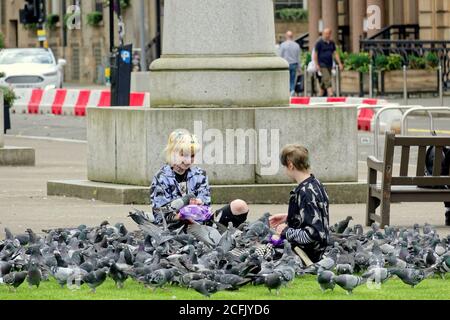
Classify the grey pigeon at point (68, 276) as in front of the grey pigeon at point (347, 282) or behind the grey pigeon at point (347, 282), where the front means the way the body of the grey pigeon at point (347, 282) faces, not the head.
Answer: in front

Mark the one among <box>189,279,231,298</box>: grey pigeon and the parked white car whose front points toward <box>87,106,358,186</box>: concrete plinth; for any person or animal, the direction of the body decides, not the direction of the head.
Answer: the parked white car

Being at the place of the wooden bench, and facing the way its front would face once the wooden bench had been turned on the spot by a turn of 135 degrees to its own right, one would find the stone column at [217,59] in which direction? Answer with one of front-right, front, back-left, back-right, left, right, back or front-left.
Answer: back

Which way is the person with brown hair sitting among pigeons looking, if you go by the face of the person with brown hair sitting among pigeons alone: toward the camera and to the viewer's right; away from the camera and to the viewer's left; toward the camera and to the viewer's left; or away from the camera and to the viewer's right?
away from the camera and to the viewer's left

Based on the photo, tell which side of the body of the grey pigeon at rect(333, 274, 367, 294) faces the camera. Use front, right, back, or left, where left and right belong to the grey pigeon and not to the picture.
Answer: left

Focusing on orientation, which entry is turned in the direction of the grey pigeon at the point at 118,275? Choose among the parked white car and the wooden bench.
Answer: the parked white car
